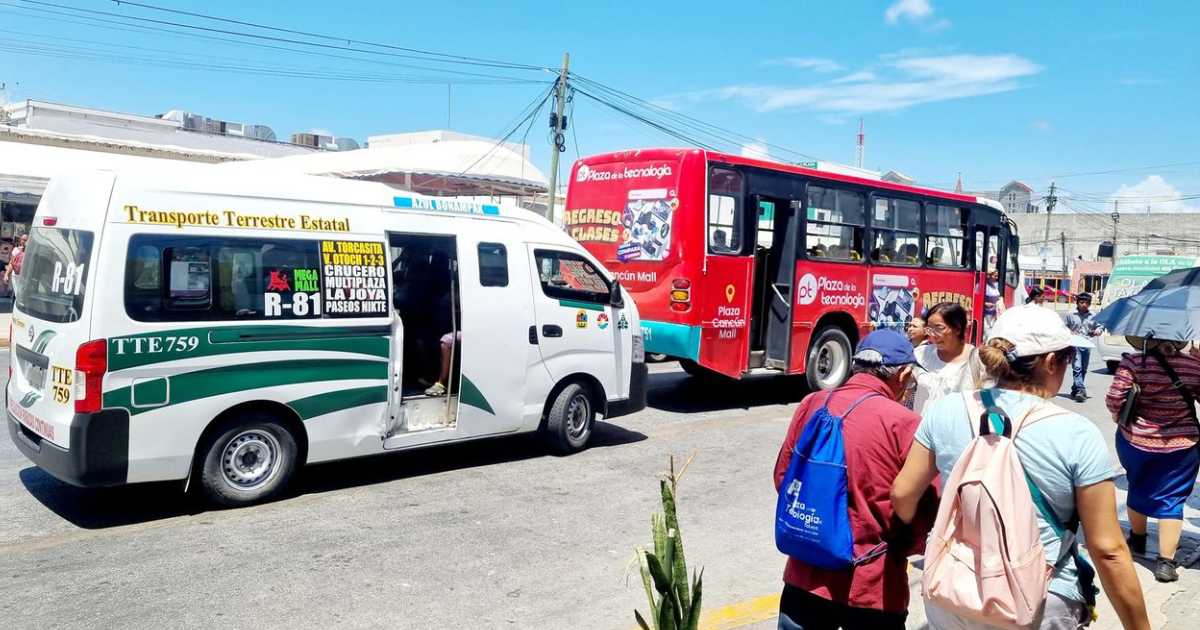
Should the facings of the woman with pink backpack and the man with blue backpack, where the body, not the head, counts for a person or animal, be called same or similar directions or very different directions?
same or similar directions

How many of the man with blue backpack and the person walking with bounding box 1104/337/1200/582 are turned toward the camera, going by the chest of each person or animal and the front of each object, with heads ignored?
0

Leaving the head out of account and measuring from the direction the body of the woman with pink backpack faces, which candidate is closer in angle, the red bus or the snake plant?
the red bus

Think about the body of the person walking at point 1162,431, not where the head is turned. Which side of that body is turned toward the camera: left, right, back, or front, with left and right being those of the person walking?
back

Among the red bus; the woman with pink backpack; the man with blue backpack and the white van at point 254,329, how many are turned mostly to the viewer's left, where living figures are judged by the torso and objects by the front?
0

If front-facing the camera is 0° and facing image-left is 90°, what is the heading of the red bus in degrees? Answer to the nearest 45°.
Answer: approximately 225°

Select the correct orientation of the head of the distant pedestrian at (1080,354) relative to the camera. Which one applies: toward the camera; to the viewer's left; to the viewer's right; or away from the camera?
toward the camera

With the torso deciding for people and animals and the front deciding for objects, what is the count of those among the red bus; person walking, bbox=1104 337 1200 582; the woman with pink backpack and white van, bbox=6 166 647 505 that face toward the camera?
0

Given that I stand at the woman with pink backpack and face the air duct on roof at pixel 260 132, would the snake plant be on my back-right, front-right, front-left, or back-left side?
front-left

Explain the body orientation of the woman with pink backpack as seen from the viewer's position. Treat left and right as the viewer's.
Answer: facing away from the viewer and to the right of the viewer

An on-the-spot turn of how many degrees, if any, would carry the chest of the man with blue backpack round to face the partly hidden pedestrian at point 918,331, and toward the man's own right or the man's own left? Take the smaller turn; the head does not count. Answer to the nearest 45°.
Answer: approximately 45° to the man's own left

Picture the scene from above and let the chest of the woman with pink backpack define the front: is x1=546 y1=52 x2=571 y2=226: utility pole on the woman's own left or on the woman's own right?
on the woman's own left

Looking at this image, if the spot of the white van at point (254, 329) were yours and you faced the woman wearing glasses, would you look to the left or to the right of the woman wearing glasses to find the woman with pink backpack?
right
